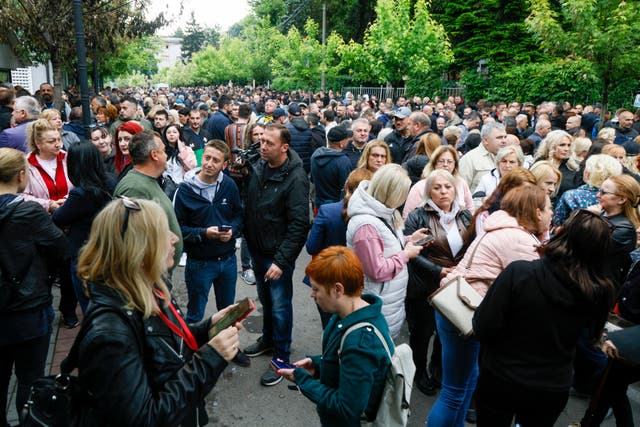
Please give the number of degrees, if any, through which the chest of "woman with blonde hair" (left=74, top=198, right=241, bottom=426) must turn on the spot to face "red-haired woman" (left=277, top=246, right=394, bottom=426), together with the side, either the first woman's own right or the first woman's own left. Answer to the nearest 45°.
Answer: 0° — they already face them

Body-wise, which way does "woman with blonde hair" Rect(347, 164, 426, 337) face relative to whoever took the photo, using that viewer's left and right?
facing to the right of the viewer

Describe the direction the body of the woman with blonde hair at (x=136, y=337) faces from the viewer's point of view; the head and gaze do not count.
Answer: to the viewer's right

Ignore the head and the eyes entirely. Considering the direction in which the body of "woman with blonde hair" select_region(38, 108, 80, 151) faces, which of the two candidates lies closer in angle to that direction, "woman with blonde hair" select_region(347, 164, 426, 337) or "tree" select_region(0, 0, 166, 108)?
the woman with blonde hair

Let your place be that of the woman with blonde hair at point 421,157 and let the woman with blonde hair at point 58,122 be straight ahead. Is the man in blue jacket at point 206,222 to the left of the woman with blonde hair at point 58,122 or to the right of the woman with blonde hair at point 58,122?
left
